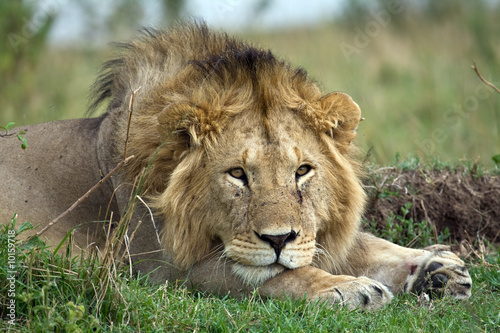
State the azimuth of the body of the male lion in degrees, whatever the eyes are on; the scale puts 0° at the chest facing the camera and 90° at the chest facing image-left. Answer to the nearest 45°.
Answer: approximately 315°
